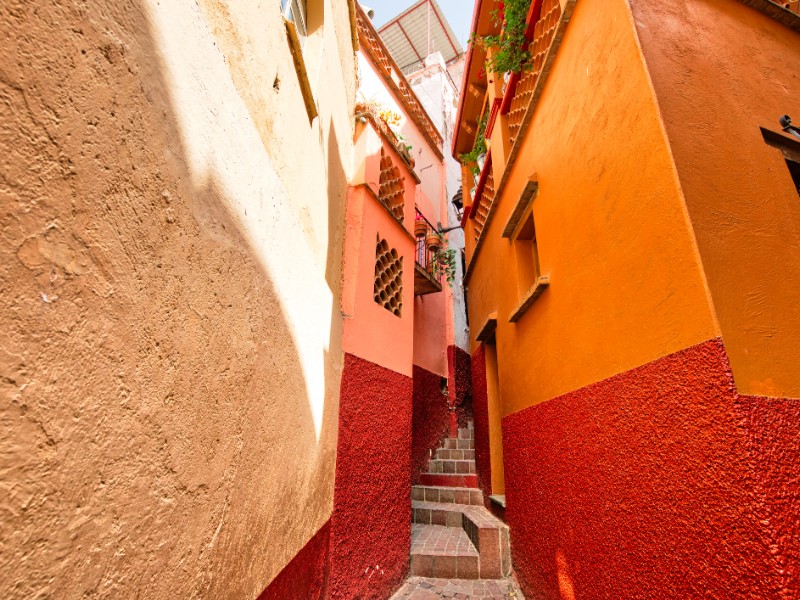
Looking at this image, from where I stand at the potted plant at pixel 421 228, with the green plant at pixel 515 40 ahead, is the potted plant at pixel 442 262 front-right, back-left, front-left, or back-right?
back-left

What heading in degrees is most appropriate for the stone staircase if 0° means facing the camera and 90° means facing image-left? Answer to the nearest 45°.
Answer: approximately 0°
